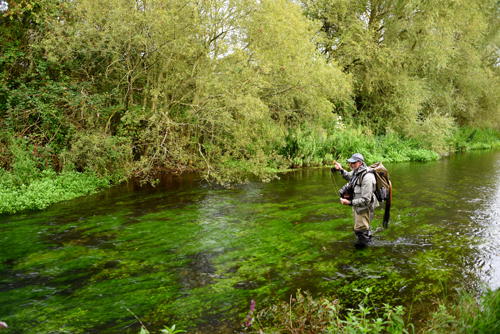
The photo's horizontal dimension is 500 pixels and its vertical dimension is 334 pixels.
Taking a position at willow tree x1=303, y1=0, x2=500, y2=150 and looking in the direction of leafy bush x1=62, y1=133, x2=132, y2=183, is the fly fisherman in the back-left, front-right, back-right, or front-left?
front-left

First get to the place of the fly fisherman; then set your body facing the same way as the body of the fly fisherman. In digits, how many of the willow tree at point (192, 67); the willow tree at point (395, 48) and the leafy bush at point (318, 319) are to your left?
1

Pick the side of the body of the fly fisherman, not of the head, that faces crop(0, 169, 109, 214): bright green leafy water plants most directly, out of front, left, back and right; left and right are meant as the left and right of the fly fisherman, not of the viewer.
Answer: front

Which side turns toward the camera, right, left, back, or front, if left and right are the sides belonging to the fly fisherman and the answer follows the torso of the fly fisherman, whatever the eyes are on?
left

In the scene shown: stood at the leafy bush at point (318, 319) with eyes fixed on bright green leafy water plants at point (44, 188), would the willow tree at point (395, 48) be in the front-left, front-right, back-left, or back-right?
front-right

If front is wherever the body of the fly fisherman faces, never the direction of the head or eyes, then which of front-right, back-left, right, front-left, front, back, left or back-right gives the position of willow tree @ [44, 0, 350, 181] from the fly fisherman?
front-right

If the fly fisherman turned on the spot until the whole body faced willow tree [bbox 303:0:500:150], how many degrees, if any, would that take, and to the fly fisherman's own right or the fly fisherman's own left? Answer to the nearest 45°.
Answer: approximately 90° to the fly fisherman's own right

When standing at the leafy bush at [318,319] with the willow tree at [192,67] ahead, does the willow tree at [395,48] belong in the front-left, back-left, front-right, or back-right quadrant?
front-right

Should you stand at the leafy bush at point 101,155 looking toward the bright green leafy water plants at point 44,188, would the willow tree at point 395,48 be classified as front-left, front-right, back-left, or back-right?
back-left

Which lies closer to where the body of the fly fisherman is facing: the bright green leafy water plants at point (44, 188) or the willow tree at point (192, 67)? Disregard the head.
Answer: the bright green leafy water plants

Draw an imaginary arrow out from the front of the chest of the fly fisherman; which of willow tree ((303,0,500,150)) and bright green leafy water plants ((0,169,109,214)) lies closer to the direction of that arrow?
the bright green leafy water plants
